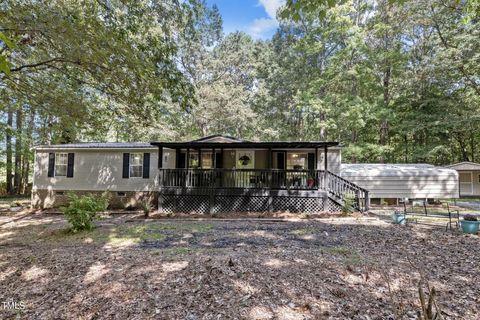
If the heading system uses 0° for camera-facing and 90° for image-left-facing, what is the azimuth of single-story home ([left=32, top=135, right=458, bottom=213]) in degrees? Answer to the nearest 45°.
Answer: approximately 0°

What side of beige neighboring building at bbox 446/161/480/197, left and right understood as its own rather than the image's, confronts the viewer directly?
front

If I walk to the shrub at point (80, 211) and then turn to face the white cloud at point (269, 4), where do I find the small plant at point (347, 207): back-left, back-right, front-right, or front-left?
front-right

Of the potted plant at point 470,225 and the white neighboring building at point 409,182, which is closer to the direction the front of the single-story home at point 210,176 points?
the potted plant

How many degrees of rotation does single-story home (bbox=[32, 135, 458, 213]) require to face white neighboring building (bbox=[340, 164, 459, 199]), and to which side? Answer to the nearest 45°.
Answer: approximately 90° to its left

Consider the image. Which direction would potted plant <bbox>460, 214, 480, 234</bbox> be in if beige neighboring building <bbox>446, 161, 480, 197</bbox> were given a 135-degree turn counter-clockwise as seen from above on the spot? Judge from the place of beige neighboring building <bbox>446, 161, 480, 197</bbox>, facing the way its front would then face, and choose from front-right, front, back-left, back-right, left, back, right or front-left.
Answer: back-right

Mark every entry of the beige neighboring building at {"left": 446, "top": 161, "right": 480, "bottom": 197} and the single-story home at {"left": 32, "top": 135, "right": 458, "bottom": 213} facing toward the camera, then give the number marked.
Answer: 2

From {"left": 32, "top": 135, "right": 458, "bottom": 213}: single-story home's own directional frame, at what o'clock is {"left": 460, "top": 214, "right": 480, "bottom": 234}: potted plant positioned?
The potted plant is roughly at 10 o'clock from the single-story home.
